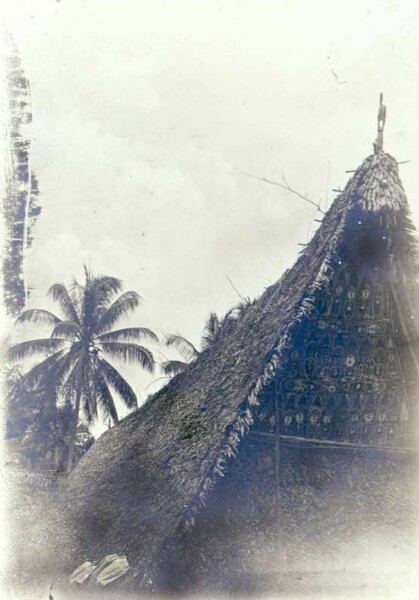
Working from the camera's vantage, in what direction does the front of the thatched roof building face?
facing the viewer and to the right of the viewer

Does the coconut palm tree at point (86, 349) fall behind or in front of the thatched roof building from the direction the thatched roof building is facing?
behind
